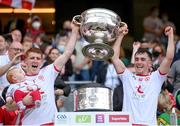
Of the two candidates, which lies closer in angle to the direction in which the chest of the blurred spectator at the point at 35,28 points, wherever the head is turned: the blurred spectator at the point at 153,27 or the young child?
the young child

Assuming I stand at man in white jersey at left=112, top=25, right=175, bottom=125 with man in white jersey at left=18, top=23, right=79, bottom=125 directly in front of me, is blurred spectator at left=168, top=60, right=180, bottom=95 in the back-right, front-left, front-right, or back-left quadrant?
back-right

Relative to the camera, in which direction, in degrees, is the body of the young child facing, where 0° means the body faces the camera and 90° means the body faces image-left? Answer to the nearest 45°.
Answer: approximately 315°

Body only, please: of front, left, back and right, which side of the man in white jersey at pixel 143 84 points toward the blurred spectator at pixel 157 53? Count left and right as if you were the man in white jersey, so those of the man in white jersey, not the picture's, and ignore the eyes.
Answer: back

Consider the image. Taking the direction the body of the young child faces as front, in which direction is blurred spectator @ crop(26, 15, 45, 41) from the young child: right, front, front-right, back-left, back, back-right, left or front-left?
back-left

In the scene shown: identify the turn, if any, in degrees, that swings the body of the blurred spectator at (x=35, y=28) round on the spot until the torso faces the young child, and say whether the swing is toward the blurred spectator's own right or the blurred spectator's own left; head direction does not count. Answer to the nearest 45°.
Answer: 0° — they already face them

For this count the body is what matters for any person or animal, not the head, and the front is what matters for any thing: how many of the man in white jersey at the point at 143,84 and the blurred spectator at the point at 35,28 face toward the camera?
2

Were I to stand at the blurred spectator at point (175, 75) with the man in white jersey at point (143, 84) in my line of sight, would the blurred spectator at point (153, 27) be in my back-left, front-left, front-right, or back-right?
back-right

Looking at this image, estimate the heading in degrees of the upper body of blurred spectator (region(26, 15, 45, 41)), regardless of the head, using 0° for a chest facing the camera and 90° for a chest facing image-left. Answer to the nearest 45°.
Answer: approximately 0°
